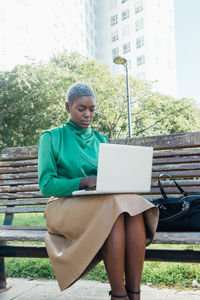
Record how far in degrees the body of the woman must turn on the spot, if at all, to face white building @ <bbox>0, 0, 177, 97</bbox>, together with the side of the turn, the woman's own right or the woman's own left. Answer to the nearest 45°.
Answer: approximately 135° to the woman's own left

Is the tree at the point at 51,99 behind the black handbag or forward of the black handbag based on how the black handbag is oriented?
behind

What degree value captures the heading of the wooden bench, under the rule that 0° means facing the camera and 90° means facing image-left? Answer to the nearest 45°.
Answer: approximately 0°

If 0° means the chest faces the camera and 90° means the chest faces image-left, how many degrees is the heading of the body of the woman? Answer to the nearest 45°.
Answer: approximately 315°

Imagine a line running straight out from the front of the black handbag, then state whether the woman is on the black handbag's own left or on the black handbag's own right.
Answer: on the black handbag's own right

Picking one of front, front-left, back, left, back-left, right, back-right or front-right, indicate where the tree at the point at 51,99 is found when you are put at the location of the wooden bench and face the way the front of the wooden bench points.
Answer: back

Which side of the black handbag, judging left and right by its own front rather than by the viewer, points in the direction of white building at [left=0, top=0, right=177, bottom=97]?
back

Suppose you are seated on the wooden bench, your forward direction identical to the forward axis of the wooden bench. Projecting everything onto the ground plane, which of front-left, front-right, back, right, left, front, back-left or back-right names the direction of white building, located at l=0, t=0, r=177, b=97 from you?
back

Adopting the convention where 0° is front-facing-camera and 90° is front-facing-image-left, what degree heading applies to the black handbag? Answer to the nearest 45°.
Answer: approximately 0°
